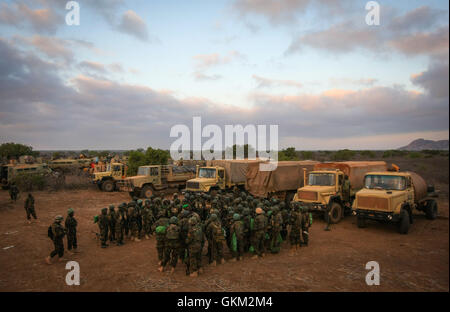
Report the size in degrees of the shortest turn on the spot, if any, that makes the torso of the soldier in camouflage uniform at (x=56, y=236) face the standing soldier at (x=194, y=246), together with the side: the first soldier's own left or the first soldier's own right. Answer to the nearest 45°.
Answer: approximately 45° to the first soldier's own right

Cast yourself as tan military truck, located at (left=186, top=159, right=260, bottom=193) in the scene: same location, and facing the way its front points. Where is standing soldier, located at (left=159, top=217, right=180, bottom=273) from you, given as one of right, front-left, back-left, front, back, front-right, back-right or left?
front-left

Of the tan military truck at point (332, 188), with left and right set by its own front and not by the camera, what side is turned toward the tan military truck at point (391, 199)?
left

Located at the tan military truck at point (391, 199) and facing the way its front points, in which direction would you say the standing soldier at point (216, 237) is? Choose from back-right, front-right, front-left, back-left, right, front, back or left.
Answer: front

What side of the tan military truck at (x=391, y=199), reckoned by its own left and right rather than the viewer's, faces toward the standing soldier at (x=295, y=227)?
front

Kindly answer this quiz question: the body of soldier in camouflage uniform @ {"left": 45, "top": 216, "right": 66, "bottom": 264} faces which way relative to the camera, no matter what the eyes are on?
to the viewer's right

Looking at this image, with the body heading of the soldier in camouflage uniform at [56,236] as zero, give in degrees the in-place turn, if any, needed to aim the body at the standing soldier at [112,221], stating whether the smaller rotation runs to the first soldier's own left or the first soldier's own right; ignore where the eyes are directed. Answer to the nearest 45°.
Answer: approximately 45° to the first soldier's own left

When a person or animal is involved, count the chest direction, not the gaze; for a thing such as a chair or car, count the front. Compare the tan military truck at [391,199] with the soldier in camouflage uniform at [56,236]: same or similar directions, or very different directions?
very different directions

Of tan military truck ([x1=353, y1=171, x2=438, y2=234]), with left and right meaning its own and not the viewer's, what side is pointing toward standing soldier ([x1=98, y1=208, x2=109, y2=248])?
front

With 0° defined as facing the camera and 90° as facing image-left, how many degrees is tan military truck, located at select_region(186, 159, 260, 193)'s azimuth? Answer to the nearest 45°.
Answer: approximately 45°

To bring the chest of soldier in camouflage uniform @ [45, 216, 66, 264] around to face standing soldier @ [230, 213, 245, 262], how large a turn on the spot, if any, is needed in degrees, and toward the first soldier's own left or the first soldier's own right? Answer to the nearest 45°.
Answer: approximately 45° to the first soldier's own right
